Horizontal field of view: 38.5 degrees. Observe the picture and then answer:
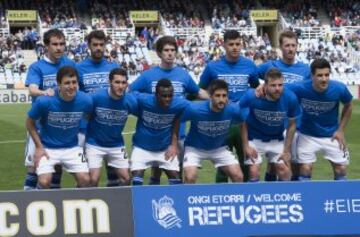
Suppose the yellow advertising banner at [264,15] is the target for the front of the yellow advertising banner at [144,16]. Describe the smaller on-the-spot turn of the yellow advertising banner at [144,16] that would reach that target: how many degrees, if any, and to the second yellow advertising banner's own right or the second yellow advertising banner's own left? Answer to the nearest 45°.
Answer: approximately 90° to the second yellow advertising banner's own left

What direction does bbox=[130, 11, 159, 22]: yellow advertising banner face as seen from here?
toward the camera

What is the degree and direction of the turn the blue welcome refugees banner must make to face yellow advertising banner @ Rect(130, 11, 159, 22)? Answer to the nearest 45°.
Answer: approximately 180°

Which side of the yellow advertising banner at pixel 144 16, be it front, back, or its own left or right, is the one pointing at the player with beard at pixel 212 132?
front

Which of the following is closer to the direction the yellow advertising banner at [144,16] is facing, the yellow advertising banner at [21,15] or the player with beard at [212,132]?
the player with beard

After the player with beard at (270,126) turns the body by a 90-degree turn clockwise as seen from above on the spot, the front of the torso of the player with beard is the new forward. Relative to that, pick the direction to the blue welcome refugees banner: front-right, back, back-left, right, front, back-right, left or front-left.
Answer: left

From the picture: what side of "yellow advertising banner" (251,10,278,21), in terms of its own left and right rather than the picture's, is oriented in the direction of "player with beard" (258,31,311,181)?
front

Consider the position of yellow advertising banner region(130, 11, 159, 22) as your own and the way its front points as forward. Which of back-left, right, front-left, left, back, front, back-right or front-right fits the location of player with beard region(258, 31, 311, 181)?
front

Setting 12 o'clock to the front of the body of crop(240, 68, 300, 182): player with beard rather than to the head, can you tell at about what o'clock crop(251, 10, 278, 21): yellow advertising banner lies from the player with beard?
The yellow advertising banner is roughly at 6 o'clock from the player with beard.

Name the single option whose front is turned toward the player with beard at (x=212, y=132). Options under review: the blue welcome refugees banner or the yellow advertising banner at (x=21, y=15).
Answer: the yellow advertising banner

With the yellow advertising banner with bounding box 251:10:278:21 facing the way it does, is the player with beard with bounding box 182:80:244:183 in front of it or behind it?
in front
